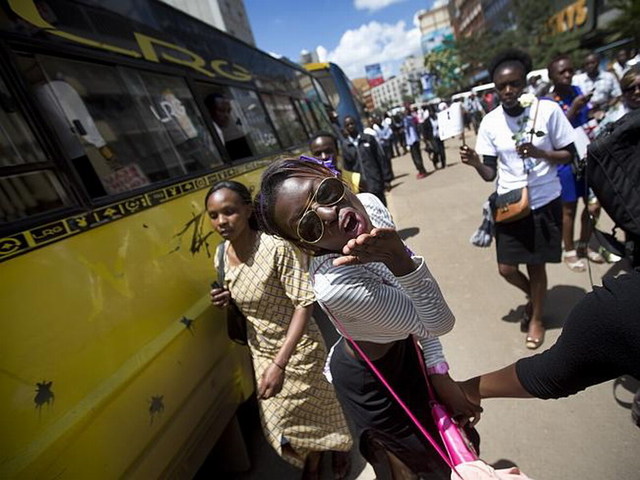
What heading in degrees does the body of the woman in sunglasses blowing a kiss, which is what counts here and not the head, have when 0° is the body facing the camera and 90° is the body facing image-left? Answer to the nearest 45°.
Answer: approximately 315°

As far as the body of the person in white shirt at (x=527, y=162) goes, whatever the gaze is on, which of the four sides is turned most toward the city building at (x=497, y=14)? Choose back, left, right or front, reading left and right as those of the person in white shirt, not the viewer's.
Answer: back

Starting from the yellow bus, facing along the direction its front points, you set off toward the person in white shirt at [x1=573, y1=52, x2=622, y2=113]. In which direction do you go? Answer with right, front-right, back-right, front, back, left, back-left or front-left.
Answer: front-right

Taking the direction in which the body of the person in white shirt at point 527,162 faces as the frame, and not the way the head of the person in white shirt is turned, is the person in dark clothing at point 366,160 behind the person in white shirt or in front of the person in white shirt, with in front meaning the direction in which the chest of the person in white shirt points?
behind

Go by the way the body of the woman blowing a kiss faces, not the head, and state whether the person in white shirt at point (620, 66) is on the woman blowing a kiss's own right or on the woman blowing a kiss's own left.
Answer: on the woman blowing a kiss's own left

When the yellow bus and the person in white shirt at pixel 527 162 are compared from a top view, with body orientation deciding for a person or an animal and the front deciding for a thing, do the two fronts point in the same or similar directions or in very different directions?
very different directions

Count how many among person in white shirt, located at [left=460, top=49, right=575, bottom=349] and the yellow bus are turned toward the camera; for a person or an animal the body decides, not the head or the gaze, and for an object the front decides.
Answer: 1

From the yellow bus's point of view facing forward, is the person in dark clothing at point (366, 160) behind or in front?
in front

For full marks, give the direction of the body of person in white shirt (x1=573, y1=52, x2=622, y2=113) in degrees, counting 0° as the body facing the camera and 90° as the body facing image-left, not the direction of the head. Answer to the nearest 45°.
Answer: approximately 45°

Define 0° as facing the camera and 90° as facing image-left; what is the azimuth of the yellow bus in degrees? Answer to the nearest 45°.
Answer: approximately 225°

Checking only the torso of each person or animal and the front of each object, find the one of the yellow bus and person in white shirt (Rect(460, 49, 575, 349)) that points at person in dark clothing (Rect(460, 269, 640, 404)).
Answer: the person in white shirt
